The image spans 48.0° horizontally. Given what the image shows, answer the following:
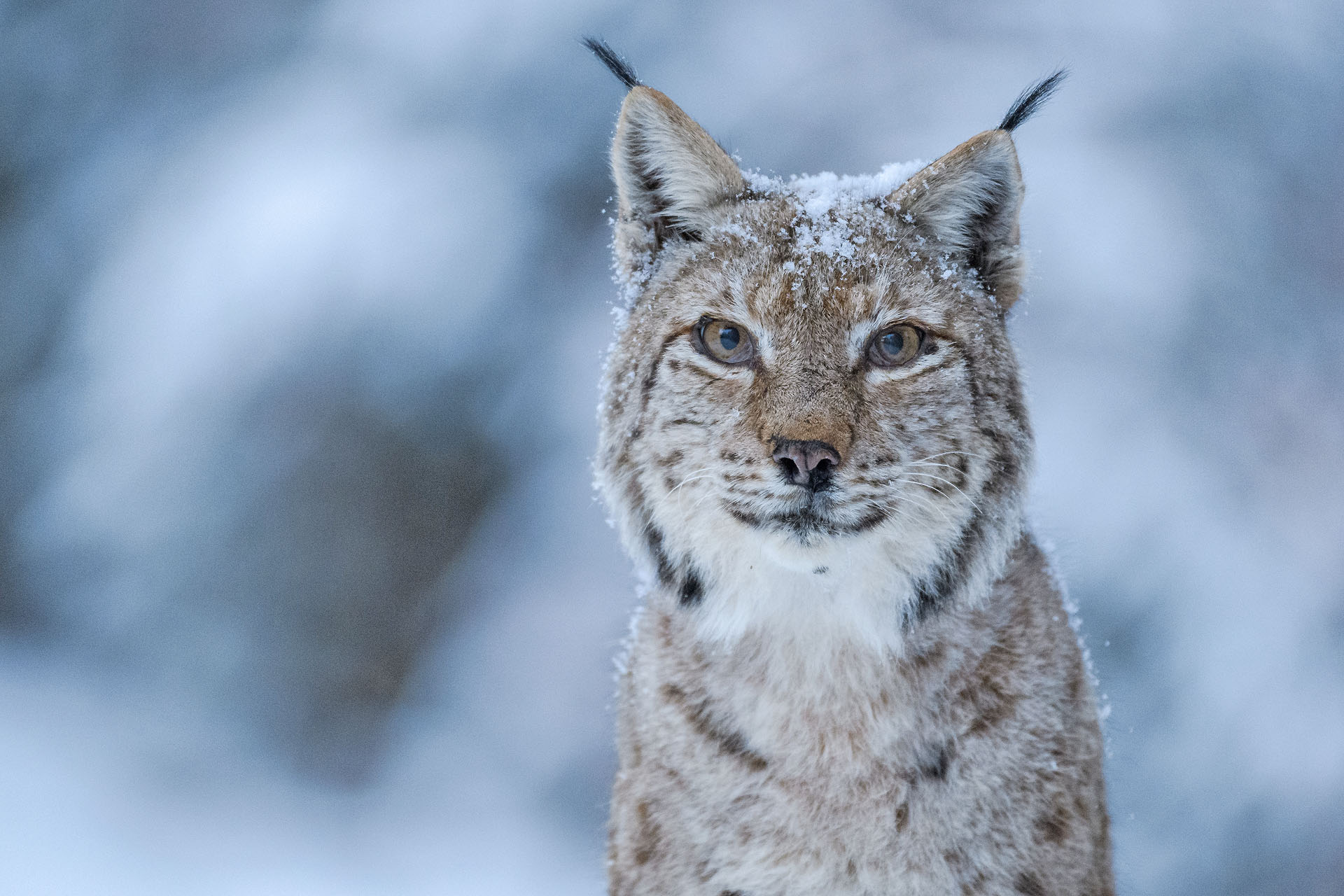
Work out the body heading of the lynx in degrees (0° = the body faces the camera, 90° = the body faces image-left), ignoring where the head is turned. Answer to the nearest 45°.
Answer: approximately 0°
